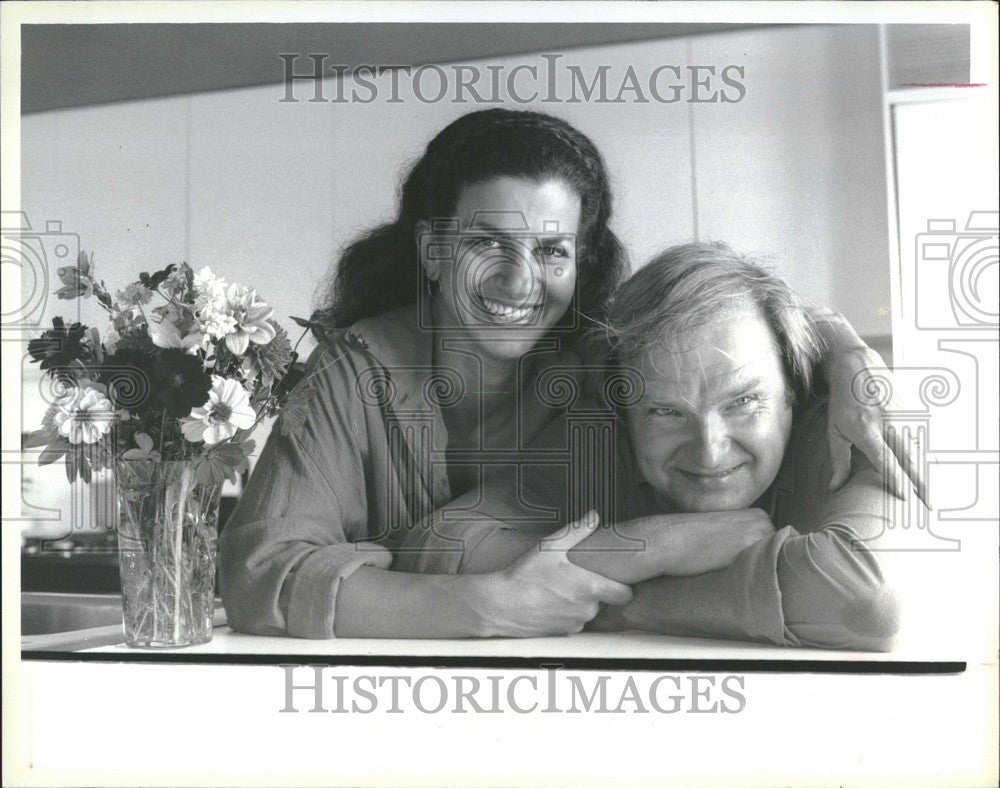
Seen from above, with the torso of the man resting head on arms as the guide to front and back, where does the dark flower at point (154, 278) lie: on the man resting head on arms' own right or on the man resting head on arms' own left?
on the man resting head on arms' own right

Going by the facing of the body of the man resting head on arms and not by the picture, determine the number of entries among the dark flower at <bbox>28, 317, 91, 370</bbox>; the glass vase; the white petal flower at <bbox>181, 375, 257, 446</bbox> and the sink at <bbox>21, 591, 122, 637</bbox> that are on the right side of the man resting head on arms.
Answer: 4

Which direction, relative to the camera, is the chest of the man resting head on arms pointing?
toward the camera

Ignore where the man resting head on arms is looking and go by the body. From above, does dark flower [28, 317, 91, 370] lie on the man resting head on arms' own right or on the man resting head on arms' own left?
on the man resting head on arms' own right

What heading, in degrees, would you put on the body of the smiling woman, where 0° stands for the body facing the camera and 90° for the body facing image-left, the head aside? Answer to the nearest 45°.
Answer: approximately 315°

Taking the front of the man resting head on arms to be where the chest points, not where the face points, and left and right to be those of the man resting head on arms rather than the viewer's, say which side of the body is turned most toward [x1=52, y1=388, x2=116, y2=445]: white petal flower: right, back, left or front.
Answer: right

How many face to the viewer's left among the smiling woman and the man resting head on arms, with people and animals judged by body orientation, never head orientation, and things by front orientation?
0

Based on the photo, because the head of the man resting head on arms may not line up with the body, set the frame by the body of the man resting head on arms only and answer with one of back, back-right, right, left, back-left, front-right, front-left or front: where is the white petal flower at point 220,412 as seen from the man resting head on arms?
right
